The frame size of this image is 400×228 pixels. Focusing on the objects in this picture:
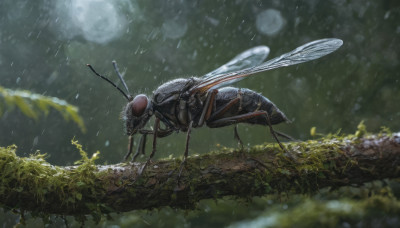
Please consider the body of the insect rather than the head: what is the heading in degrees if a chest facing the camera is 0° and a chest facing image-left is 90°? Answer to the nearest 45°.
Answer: approximately 90°

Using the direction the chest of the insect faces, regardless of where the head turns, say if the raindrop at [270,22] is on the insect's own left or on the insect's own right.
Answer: on the insect's own right

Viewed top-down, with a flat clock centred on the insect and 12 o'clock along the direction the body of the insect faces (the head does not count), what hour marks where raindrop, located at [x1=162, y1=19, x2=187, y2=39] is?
The raindrop is roughly at 3 o'clock from the insect.

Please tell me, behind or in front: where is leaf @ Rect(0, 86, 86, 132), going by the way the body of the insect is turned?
in front

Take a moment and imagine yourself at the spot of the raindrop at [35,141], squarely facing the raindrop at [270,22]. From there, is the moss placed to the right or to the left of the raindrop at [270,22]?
right

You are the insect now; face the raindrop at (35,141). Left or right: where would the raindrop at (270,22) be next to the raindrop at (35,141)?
right

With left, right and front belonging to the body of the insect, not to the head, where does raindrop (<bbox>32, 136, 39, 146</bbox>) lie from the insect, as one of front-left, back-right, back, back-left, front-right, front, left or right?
front-right
